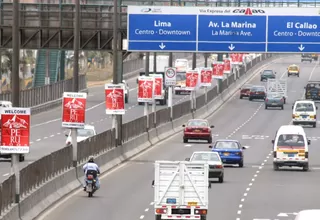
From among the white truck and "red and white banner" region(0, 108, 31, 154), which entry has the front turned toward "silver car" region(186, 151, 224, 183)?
the white truck

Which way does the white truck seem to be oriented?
away from the camera

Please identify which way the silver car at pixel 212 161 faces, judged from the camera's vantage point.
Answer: facing away from the viewer

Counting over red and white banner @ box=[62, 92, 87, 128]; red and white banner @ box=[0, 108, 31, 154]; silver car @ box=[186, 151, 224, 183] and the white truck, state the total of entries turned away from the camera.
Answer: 2

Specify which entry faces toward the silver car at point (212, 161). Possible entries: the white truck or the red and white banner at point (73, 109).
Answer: the white truck

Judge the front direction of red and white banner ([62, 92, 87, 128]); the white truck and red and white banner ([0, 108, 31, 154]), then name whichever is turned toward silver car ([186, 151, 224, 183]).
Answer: the white truck

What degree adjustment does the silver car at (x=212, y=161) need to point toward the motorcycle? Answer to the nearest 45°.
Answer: approximately 135° to its left

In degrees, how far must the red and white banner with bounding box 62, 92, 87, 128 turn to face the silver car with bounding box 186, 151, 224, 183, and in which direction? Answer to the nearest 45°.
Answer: approximately 90° to its left

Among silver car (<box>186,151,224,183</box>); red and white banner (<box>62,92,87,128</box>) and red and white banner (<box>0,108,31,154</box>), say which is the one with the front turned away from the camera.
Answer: the silver car
